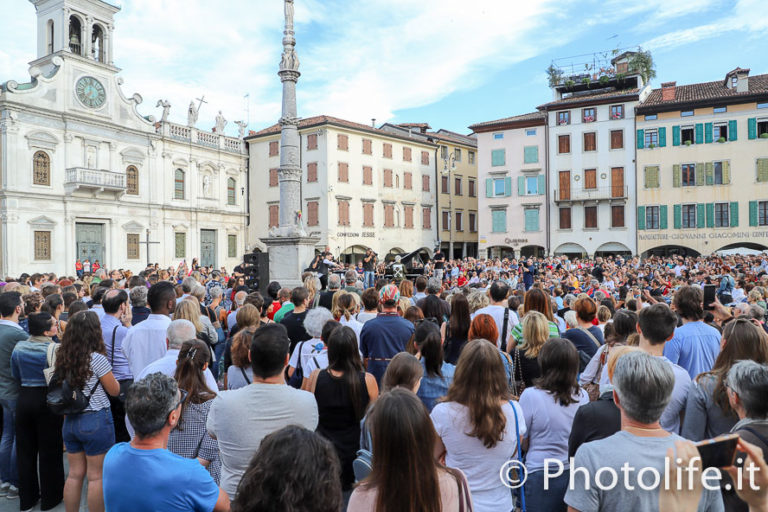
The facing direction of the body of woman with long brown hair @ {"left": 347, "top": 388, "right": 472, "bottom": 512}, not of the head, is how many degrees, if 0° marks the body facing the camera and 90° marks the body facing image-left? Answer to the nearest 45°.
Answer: approximately 180°

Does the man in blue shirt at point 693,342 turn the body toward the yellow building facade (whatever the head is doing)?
yes

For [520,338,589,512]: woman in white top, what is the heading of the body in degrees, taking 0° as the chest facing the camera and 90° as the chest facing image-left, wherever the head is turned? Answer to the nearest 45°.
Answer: approximately 180°

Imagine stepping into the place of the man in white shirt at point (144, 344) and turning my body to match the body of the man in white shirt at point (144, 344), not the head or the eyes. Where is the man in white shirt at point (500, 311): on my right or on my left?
on my right

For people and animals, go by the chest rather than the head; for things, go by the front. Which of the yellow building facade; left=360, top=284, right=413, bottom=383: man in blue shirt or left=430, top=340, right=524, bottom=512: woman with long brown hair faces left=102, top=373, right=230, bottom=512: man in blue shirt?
the yellow building facade

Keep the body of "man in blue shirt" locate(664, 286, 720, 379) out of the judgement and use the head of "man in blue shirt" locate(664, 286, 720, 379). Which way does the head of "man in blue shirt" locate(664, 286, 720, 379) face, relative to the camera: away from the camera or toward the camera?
away from the camera

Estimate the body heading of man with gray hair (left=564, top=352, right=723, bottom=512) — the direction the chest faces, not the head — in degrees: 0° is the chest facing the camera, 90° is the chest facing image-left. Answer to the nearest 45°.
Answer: approximately 180°

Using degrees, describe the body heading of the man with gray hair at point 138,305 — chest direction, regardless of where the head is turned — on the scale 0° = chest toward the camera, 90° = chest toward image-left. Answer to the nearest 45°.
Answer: approximately 180°

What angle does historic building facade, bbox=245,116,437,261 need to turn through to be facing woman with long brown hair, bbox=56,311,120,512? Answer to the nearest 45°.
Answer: approximately 45° to its right

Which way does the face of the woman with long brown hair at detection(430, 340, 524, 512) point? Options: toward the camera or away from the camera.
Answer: away from the camera

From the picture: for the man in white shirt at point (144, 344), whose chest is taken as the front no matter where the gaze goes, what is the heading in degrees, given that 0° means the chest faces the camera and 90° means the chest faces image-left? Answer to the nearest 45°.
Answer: approximately 225°

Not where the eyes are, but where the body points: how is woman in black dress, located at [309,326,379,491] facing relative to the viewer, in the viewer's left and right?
facing away from the viewer
